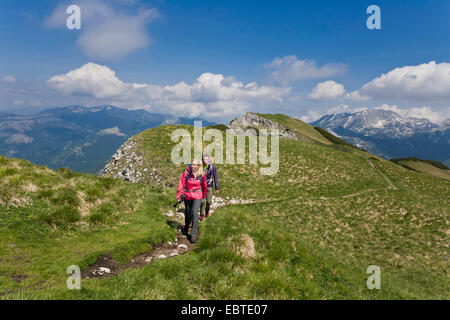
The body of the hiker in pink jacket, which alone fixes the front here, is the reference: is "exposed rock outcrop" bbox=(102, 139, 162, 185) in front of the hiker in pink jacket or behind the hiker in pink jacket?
behind

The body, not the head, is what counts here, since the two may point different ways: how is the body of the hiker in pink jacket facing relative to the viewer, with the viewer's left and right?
facing the viewer
